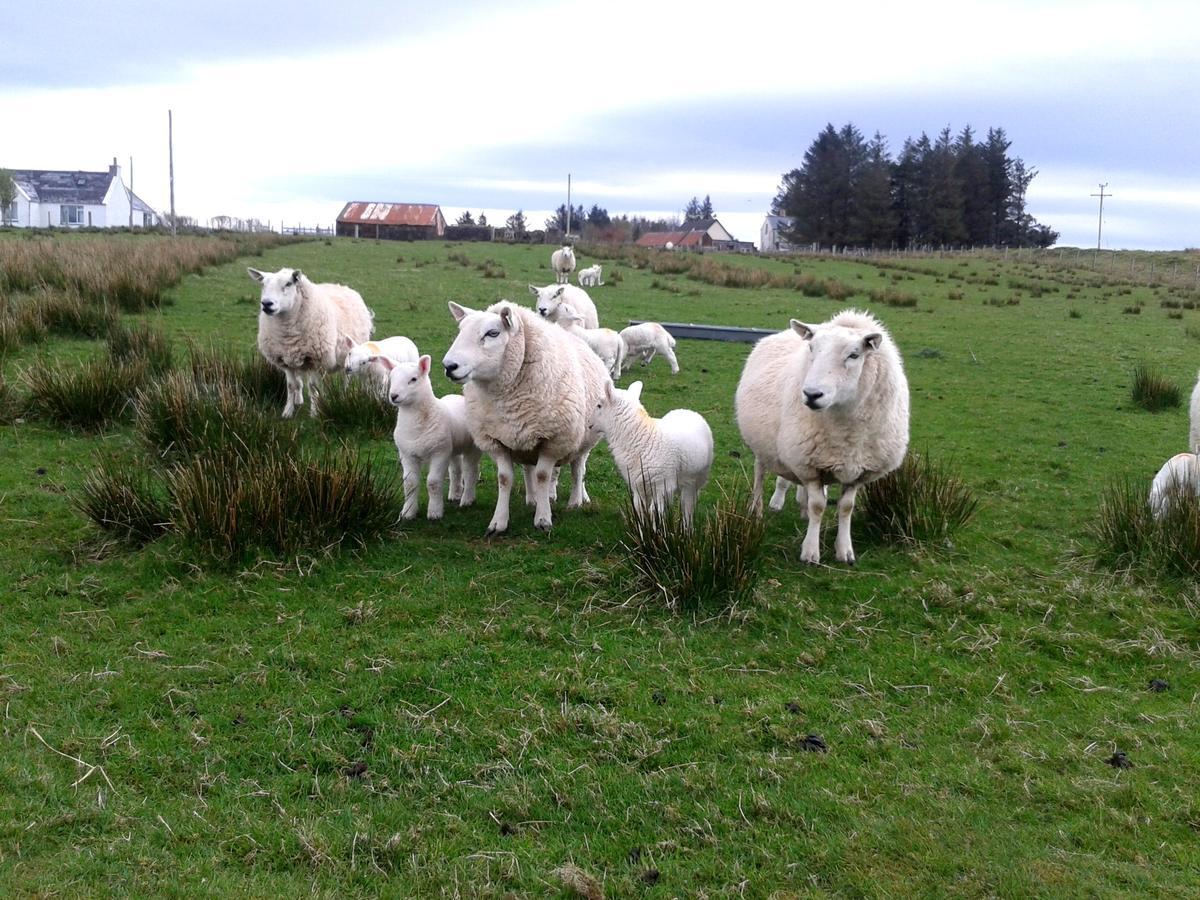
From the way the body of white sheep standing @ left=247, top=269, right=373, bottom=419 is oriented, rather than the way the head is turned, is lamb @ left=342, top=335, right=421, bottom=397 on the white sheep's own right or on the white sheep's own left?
on the white sheep's own left

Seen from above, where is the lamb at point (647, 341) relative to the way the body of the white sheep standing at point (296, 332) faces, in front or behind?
behind

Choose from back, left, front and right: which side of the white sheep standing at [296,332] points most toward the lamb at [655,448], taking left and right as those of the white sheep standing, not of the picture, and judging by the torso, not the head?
left

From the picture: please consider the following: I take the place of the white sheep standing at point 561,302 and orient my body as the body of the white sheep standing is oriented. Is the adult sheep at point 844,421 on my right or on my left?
on my left

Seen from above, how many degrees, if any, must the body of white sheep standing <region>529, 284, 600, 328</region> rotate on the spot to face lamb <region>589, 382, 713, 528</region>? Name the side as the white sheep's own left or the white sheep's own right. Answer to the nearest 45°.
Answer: approximately 45° to the white sheep's own left

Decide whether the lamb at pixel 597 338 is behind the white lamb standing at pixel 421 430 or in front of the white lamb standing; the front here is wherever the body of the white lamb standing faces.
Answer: behind

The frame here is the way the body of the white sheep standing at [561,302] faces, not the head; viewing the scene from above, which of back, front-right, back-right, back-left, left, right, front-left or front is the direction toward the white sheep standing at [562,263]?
back-right

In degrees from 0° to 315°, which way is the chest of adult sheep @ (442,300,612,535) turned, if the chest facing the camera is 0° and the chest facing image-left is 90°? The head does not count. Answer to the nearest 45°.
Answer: approximately 45°

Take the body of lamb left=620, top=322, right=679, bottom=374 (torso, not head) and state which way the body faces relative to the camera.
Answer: to the viewer's left

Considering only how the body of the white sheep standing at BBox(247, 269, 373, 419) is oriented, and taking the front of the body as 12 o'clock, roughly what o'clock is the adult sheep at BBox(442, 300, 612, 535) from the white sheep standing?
The adult sheep is roughly at 10 o'clock from the white sheep standing.

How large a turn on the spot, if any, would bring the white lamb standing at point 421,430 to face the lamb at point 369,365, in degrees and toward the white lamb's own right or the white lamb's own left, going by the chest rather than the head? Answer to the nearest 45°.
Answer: approximately 135° to the white lamb's own right

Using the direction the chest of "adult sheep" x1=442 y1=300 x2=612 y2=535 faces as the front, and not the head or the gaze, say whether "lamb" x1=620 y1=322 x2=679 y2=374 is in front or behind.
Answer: behind

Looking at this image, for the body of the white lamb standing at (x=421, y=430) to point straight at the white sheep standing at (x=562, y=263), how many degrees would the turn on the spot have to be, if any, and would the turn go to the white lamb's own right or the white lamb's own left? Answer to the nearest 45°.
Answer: approximately 135° to the white lamb's own right

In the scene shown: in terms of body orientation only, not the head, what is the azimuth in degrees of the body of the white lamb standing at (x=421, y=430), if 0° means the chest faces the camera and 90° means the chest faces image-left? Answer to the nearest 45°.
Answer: approximately 45°
